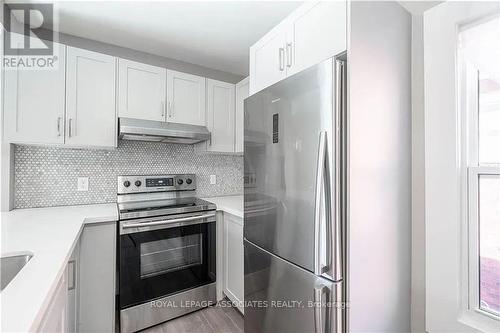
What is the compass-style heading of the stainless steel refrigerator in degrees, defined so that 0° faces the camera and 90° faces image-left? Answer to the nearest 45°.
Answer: approximately 45°

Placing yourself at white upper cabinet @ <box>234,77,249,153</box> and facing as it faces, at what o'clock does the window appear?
The window is roughly at 9 o'clock from the white upper cabinet.

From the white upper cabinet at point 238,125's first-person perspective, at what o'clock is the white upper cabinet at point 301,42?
the white upper cabinet at point 301,42 is roughly at 10 o'clock from the white upper cabinet at point 238,125.

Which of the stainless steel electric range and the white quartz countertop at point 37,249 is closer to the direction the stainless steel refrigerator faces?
the white quartz countertop

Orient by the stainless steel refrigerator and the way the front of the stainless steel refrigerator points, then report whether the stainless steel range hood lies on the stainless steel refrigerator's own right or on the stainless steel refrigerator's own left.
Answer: on the stainless steel refrigerator's own right

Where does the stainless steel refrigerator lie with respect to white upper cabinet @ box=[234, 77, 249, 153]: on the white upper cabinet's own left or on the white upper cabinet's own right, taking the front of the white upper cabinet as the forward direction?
on the white upper cabinet's own left

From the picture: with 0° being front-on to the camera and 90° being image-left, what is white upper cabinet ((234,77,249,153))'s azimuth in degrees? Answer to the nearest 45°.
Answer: approximately 45°

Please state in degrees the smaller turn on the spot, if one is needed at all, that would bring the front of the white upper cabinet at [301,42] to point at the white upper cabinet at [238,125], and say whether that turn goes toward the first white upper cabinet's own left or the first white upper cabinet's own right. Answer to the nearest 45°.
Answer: approximately 90° to the first white upper cabinet's own right

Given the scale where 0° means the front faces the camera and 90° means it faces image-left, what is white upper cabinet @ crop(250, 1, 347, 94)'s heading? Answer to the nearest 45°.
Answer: approximately 45°
